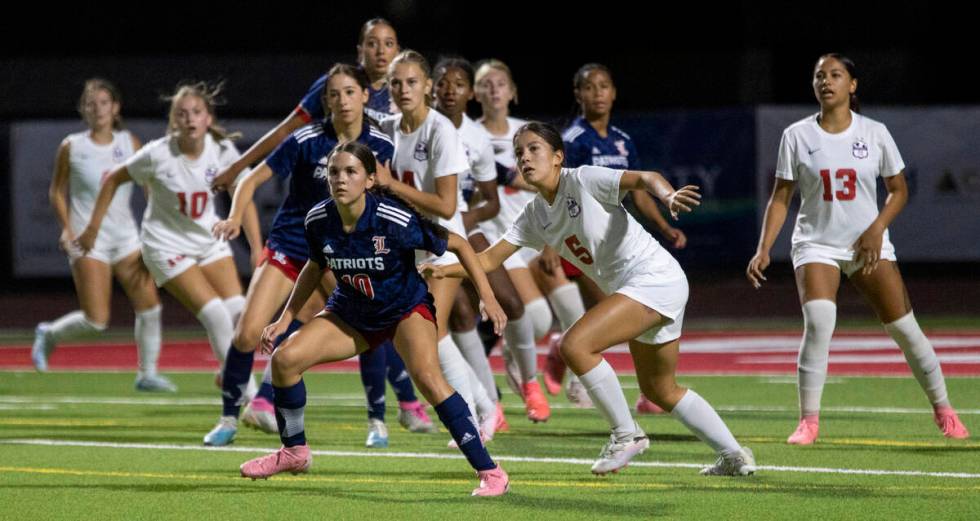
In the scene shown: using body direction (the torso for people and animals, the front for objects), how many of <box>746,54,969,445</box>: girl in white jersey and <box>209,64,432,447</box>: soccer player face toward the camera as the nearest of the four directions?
2

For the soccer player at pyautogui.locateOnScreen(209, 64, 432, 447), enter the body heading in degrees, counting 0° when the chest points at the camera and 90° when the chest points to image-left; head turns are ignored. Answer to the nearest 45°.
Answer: approximately 0°

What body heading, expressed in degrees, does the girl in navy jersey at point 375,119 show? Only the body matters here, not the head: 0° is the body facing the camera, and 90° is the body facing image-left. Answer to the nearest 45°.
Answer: approximately 0°

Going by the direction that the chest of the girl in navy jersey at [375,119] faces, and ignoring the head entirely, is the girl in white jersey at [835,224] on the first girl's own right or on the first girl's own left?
on the first girl's own left

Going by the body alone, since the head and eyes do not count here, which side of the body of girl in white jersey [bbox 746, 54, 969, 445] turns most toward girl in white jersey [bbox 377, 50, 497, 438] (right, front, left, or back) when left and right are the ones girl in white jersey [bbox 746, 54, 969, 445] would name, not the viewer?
right

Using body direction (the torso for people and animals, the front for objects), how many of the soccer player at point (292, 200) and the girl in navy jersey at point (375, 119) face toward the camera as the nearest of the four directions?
2

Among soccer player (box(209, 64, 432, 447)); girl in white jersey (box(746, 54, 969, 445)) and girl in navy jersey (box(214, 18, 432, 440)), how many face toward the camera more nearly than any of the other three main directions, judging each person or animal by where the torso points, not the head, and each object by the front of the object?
3

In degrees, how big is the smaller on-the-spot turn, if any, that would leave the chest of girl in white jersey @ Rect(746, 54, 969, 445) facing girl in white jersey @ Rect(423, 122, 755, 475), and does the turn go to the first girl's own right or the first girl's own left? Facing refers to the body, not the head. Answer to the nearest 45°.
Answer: approximately 45° to the first girl's own right

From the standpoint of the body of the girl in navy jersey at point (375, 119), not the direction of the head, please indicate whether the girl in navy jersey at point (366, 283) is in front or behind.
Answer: in front
